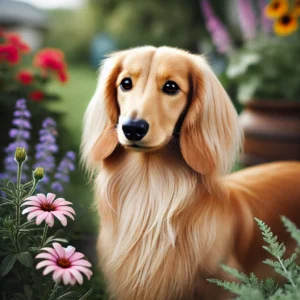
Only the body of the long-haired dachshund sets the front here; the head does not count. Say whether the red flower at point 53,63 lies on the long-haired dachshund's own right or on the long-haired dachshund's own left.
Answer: on the long-haired dachshund's own right

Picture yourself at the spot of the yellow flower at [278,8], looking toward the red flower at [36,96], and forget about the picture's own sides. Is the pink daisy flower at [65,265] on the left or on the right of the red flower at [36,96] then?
left

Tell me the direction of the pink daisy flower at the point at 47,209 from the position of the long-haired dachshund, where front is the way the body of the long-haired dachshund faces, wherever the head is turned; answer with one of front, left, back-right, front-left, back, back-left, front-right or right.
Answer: front

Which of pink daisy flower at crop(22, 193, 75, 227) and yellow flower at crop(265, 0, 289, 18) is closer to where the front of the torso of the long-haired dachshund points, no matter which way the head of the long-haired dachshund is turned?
the pink daisy flower

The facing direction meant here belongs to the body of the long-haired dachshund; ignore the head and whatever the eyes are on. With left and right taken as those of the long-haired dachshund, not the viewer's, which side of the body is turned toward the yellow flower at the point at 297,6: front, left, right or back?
back

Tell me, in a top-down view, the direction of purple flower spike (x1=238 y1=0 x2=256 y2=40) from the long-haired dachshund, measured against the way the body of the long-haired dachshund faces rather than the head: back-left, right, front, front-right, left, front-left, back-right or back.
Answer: back-right

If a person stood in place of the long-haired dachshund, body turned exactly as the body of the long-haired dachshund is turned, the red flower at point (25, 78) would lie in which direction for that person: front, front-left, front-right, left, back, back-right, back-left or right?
right

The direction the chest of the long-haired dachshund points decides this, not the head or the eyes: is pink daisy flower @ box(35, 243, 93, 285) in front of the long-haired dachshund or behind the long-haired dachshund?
in front

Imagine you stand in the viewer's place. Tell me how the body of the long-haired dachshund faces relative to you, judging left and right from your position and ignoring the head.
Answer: facing the viewer and to the left of the viewer

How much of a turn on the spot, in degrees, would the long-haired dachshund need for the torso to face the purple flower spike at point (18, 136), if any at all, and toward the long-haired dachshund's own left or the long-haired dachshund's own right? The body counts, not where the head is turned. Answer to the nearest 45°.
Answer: approximately 90° to the long-haired dachshund's own right

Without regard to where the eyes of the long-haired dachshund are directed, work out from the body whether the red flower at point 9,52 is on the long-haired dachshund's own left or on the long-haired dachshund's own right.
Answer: on the long-haired dachshund's own right

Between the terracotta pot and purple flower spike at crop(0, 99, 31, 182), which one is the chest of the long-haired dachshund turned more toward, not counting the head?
the purple flower spike
